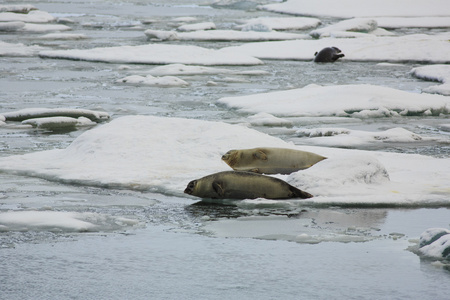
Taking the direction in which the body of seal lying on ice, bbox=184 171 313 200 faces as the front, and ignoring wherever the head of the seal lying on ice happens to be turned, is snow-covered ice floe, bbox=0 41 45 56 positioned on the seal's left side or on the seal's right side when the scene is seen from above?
on the seal's right side

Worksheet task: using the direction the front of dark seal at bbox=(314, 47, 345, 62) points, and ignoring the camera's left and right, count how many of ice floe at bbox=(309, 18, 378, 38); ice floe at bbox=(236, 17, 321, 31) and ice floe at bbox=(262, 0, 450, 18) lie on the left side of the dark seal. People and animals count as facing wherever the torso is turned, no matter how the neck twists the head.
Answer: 3

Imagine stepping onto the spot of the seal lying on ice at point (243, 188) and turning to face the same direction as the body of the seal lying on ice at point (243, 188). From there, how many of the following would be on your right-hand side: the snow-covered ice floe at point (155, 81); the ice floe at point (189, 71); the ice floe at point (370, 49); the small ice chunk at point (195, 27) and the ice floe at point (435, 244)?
4

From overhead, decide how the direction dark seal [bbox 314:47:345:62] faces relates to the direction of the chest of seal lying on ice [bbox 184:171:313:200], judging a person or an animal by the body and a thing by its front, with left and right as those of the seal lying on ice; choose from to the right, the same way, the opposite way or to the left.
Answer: the opposite way

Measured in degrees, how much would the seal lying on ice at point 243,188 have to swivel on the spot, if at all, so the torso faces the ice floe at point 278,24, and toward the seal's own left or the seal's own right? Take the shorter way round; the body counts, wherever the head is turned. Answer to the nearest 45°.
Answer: approximately 90° to the seal's own right

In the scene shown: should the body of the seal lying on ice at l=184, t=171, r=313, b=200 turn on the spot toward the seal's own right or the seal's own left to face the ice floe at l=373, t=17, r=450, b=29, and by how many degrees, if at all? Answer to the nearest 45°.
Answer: approximately 90° to the seal's own right

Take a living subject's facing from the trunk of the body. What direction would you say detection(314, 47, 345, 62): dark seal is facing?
to the viewer's right

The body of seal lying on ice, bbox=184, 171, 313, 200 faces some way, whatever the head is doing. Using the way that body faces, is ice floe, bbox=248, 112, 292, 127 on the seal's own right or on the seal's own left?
on the seal's own right

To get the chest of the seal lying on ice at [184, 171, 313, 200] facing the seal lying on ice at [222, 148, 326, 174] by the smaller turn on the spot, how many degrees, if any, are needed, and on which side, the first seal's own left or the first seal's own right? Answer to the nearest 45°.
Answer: approximately 90° to the first seal's own right

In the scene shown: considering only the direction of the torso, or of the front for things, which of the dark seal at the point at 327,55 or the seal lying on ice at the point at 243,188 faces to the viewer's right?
the dark seal

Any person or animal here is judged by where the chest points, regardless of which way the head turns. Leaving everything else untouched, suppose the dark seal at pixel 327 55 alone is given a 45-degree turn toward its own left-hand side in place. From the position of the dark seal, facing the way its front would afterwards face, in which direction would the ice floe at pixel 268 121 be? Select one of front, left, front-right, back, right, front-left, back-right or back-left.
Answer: back-right

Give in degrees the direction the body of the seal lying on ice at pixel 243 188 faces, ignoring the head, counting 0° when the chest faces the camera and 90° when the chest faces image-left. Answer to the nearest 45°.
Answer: approximately 90°

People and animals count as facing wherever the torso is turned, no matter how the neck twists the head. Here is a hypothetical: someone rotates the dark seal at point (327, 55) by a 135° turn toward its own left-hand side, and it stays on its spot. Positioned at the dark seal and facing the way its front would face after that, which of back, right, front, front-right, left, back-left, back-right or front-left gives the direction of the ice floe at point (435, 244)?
back-left

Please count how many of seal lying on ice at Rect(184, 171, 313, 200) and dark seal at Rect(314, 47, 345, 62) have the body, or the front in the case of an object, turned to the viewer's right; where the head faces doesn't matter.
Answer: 1
